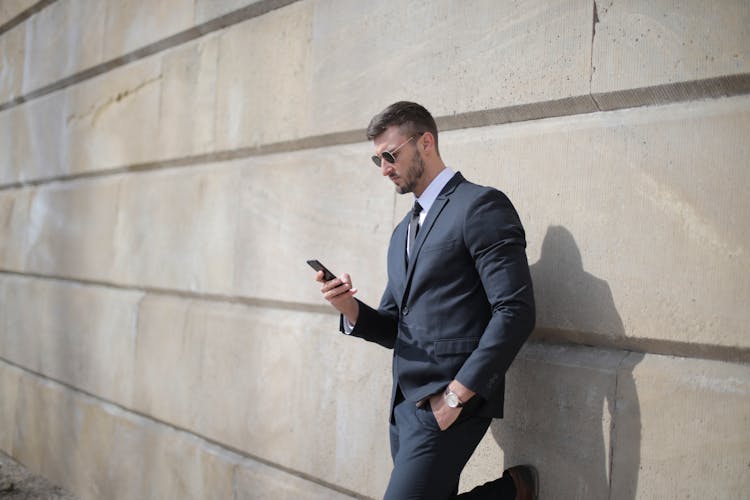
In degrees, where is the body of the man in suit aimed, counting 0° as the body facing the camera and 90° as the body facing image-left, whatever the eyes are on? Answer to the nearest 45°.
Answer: approximately 45°
